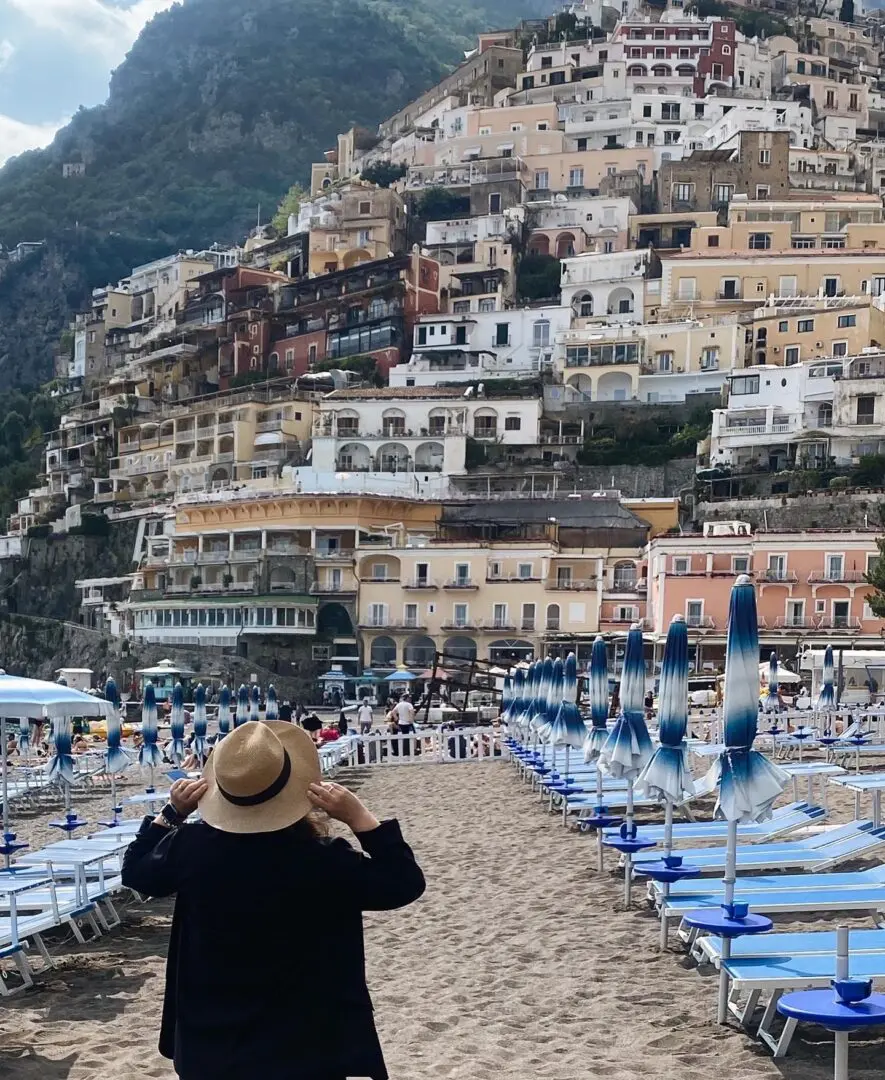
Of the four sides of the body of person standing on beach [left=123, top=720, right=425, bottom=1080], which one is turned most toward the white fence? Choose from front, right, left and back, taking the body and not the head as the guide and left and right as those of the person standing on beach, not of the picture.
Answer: front

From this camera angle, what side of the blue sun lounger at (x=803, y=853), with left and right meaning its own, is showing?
left

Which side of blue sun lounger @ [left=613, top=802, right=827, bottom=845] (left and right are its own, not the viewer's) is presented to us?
left

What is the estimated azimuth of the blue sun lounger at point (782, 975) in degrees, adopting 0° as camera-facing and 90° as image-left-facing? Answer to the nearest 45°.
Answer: approximately 90°

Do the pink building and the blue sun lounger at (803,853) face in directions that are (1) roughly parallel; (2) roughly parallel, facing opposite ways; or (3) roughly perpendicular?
roughly perpendicular

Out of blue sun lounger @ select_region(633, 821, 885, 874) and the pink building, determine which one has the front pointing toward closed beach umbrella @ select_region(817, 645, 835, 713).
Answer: the pink building

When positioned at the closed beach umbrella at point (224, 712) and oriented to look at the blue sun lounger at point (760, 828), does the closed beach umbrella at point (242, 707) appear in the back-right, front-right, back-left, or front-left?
back-left

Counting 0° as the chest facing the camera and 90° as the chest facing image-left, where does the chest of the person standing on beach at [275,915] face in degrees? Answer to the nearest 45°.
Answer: approximately 180°

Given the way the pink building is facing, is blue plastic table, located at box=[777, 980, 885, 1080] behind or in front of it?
in front

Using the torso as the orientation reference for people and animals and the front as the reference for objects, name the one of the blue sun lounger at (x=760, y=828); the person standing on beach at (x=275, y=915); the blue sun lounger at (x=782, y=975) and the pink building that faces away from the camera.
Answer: the person standing on beach

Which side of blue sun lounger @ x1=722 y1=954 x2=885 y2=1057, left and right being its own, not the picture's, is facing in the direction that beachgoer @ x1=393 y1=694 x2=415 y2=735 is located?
right

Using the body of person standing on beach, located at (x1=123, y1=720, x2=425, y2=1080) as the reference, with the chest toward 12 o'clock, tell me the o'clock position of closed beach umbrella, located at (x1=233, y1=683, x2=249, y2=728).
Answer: The closed beach umbrella is roughly at 12 o'clock from the person standing on beach.

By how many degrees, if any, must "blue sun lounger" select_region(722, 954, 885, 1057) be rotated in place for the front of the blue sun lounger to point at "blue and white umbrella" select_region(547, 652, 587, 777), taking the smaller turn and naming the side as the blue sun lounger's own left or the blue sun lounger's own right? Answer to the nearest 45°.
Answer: approximately 90° to the blue sun lounger's own right

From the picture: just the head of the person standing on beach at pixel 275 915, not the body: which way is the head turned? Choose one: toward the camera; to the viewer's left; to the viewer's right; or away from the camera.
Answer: away from the camera

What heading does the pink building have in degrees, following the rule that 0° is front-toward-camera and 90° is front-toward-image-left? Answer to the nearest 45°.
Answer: approximately 0°

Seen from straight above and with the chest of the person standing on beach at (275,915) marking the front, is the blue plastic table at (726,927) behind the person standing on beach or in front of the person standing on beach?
in front

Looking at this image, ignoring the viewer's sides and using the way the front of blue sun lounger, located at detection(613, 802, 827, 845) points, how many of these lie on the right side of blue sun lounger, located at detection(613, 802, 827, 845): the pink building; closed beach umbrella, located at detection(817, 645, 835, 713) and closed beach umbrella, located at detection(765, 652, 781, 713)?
3
